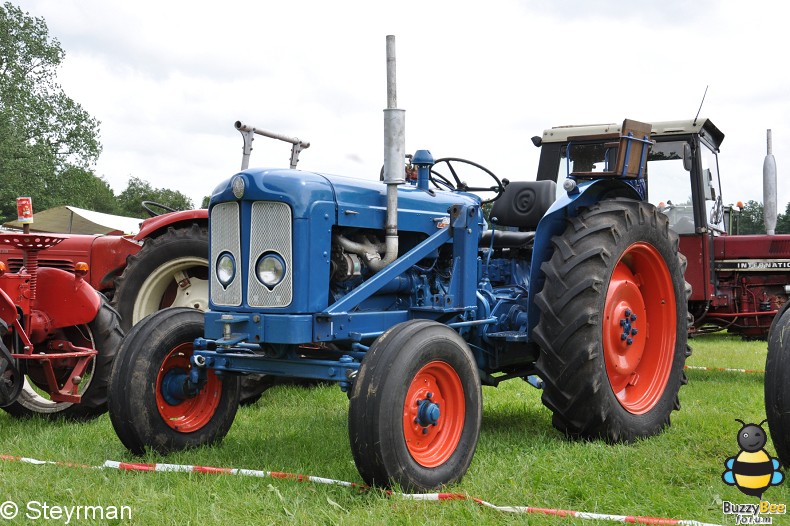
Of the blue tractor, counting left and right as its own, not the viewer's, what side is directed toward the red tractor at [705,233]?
back

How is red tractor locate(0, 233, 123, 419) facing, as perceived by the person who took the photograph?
facing away from the viewer and to the left of the viewer

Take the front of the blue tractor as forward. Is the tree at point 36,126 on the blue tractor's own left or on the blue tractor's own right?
on the blue tractor's own right

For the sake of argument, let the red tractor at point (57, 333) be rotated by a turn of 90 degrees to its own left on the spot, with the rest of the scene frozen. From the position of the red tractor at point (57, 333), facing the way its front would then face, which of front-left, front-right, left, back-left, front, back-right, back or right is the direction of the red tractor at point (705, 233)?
back-left

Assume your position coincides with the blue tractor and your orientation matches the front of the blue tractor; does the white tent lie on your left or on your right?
on your right

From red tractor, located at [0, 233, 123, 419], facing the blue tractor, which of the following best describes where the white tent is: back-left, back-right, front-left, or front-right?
back-left

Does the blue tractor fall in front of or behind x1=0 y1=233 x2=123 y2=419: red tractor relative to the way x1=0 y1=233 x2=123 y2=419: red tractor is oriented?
behind

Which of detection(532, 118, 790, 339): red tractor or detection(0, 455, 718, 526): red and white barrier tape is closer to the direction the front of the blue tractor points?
the red and white barrier tape
